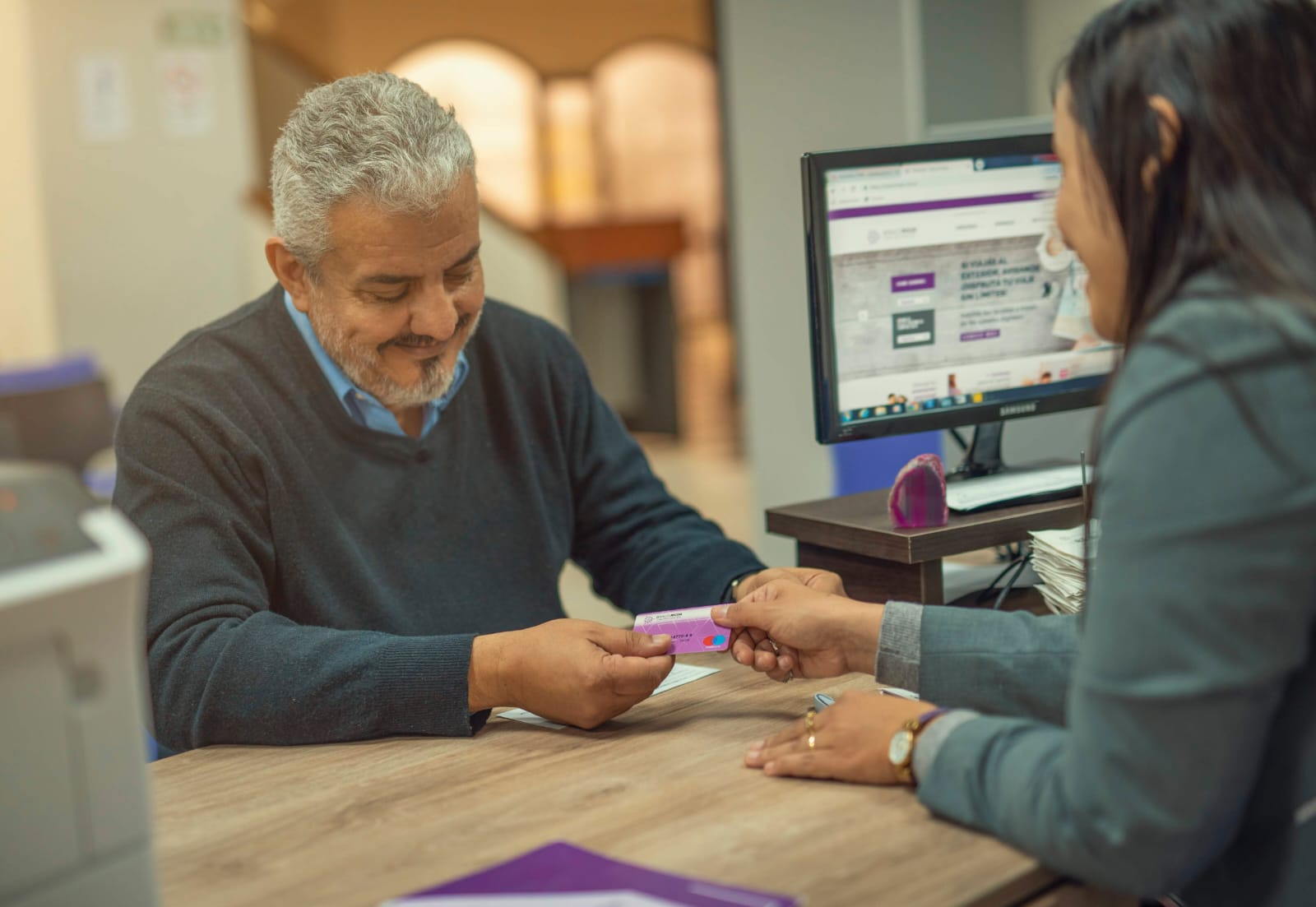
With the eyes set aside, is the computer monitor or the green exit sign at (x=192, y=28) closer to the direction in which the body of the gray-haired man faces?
the computer monitor

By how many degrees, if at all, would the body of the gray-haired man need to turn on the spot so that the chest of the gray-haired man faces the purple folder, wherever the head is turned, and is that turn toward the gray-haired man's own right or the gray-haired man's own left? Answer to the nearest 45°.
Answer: approximately 45° to the gray-haired man's own right

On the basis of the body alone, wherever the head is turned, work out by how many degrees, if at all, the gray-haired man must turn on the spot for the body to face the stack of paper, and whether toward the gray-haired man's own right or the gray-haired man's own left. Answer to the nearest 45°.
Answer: approximately 45° to the gray-haired man's own left

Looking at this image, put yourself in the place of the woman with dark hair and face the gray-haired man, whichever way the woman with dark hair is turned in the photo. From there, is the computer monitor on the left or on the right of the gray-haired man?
right

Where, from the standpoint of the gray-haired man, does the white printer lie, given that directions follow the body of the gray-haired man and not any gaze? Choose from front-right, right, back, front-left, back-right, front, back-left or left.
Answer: front-right

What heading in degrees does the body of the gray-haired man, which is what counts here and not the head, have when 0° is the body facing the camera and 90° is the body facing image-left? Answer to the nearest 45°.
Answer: approximately 315°

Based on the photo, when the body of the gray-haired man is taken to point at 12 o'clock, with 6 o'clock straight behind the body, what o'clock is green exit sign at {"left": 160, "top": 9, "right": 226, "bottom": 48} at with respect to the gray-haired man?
The green exit sign is roughly at 7 o'clock from the gray-haired man.

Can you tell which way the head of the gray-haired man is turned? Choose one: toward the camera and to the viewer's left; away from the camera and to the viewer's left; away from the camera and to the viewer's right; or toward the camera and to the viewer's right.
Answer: toward the camera and to the viewer's right

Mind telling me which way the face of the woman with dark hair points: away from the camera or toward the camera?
away from the camera

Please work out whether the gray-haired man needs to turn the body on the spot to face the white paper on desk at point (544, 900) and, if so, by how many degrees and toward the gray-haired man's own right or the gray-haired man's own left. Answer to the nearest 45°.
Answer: approximately 45° to the gray-haired man's own right
